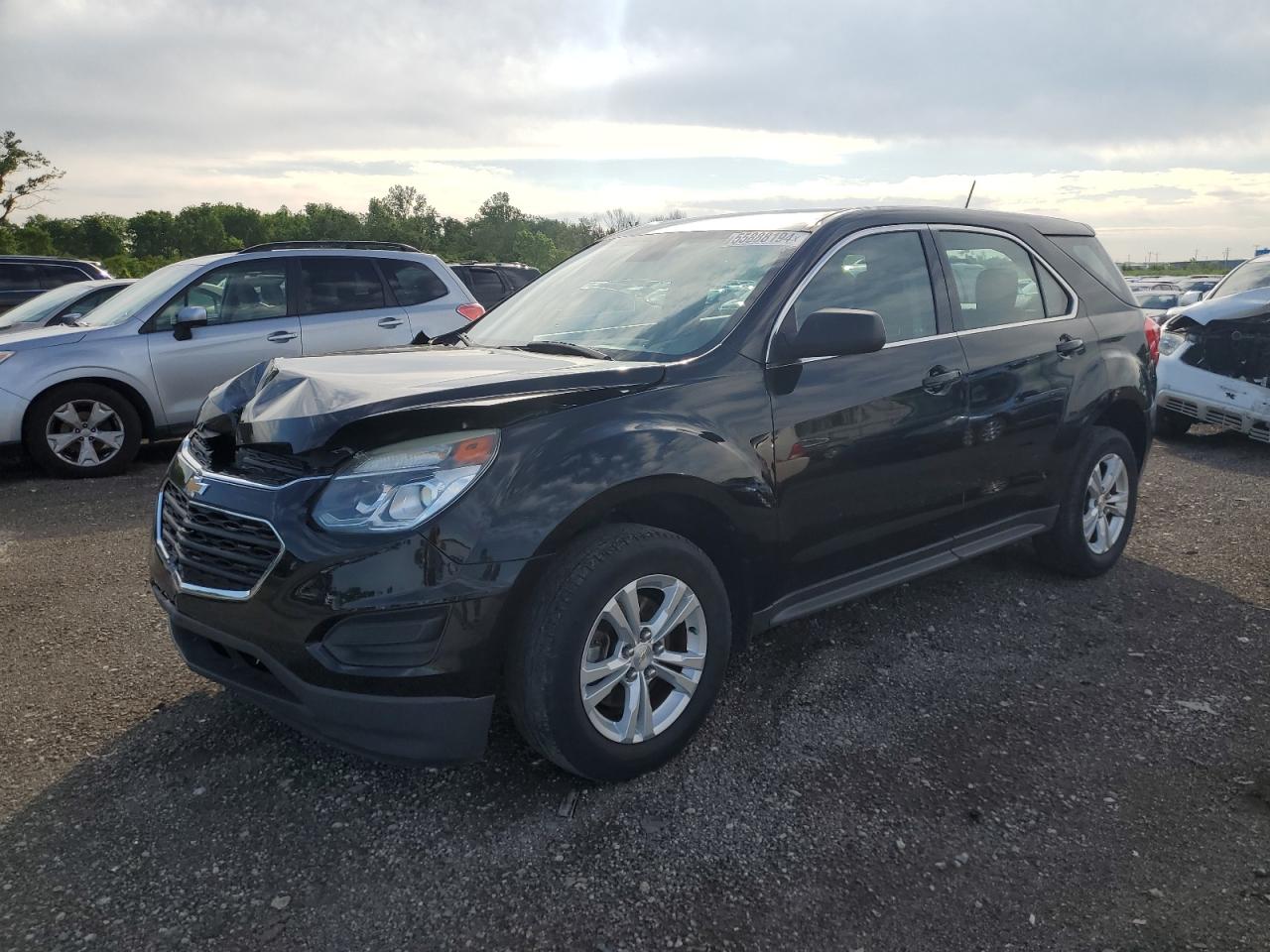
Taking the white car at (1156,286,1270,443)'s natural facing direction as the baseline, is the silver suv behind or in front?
in front

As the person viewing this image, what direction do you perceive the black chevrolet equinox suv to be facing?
facing the viewer and to the left of the viewer

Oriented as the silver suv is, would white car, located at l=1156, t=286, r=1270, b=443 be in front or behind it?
behind

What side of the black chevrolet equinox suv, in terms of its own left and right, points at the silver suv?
right

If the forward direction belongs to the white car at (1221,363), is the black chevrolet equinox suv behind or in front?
in front

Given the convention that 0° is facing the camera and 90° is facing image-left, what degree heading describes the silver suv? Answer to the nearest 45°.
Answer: approximately 90°

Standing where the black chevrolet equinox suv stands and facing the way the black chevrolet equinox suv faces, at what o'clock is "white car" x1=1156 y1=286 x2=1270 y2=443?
The white car is roughly at 6 o'clock from the black chevrolet equinox suv.

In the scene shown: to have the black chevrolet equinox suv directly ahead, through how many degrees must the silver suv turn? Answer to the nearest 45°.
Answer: approximately 90° to its left
